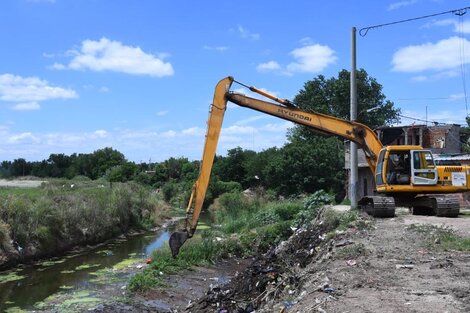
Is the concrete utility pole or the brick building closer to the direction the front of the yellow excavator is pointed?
the concrete utility pole

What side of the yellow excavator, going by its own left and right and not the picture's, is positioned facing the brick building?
right

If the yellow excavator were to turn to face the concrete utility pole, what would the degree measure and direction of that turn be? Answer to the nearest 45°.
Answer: approximately 45° to its right

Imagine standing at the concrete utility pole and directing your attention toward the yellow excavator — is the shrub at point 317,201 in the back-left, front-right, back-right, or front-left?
back-left

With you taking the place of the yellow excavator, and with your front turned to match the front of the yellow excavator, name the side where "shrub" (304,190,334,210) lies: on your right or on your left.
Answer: on your right

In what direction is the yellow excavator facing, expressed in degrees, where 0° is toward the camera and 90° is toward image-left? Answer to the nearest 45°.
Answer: approximately 90°
